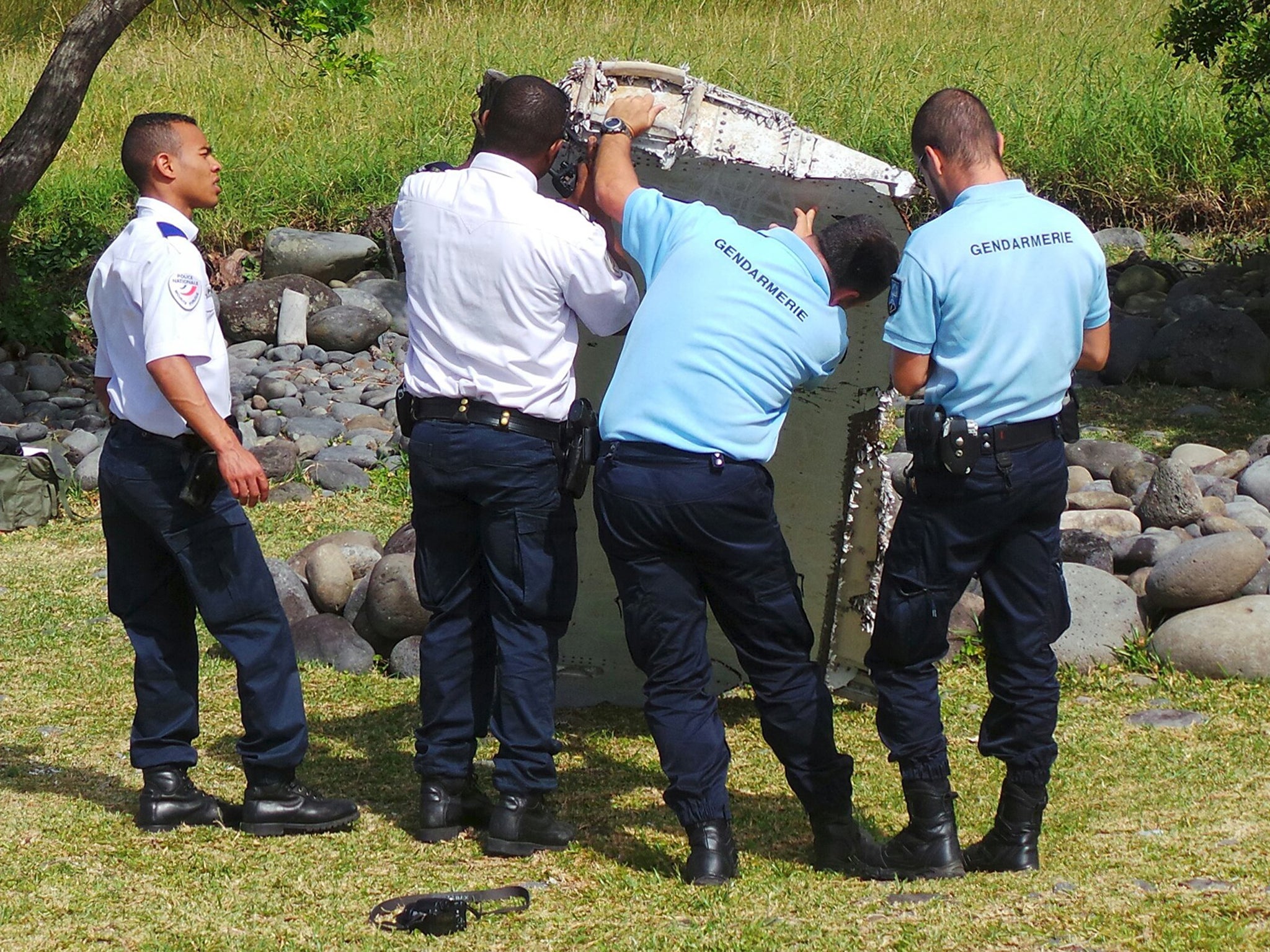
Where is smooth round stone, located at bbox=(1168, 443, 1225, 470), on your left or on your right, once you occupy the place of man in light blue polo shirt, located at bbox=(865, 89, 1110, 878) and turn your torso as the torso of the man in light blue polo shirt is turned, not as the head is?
on your right

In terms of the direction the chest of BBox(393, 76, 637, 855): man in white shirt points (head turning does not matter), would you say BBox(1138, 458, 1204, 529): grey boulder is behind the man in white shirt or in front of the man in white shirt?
in front

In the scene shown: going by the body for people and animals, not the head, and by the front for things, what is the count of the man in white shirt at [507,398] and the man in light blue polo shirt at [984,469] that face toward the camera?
0

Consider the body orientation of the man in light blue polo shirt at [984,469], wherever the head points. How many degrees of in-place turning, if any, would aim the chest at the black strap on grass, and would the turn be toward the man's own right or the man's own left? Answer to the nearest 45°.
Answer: approximately 90° to the man's own left

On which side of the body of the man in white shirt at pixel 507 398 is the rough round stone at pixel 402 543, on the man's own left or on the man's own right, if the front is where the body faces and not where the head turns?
on the man's own left

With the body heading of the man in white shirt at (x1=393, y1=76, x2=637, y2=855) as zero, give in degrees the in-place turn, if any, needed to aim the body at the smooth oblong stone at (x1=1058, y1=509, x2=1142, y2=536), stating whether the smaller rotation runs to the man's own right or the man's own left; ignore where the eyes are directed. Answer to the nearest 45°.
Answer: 0° — they already face it

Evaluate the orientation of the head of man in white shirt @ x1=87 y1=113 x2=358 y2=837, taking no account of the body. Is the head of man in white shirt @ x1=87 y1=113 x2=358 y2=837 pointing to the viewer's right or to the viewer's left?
to the viewer's right

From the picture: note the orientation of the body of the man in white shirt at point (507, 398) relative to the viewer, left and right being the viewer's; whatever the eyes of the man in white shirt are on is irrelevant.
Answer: facing away from the viewer and to the right of the viewer

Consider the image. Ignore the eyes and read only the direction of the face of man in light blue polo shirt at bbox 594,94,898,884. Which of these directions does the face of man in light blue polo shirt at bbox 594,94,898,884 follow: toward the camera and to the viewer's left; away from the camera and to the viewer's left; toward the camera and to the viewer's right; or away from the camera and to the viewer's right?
away from the camera and to the viewer's right

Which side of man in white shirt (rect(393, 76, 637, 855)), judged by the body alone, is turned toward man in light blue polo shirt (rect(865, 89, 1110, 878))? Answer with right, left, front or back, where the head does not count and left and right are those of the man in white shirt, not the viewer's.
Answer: right

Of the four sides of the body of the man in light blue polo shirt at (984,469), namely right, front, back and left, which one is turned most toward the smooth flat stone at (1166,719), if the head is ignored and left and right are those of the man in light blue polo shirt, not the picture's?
right

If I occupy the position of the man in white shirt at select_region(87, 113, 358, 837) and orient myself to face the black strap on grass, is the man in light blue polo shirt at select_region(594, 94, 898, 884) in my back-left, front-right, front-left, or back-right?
front-left

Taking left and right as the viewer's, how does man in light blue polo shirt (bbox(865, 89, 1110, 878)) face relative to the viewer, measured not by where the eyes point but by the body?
facing away from the viewer and to the left of the viewer

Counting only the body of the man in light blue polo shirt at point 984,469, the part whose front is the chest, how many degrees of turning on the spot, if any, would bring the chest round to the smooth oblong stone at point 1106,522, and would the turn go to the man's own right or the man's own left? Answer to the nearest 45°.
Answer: approximately 45° to the man's own right
